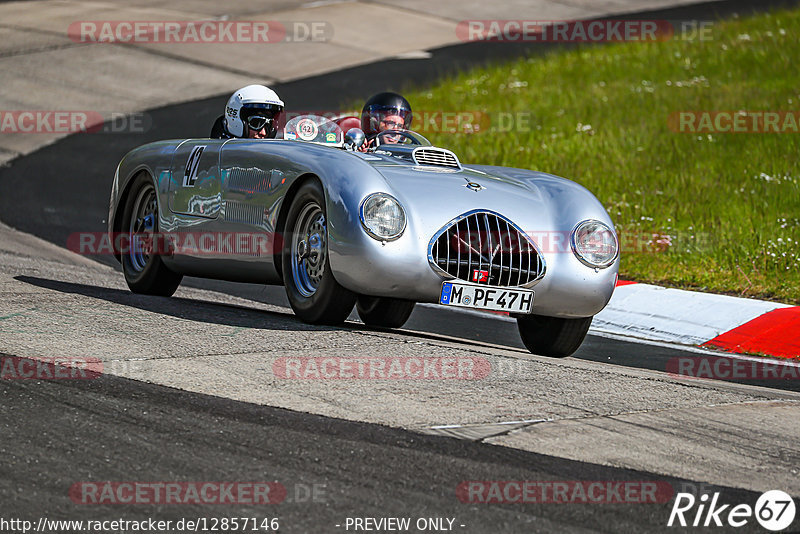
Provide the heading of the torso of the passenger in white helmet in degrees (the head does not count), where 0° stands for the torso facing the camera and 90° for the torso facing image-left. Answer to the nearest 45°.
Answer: approximately 315°

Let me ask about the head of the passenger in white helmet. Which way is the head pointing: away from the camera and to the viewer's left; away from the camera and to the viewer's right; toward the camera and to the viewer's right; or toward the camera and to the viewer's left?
toward the camera and to the viewer's right

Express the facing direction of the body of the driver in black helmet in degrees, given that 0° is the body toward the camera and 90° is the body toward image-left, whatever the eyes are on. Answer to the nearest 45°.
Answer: approximately 315°

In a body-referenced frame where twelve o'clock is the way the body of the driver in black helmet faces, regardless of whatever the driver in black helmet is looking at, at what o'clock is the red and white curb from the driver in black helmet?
The red and white curb is roughly at 10 o'clock from the driver in black helmet.

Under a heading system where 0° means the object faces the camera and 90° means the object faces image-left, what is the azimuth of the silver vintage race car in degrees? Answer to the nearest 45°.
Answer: approximately 315°
